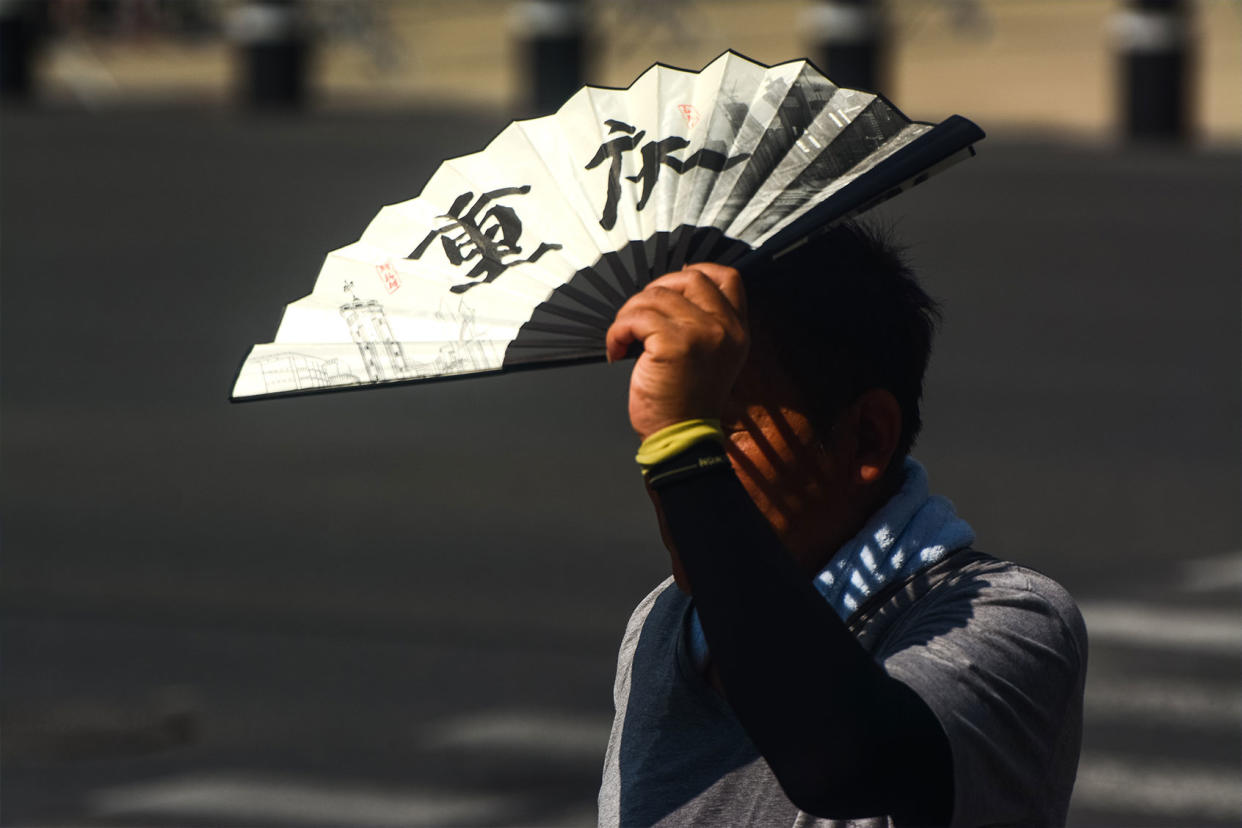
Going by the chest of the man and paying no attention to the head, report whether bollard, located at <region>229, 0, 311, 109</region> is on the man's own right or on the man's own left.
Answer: on the man's own right

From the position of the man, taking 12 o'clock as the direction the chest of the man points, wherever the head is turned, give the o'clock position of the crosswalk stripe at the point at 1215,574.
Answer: The crosswalk stripe is roughly at 5 o'clock from the man.

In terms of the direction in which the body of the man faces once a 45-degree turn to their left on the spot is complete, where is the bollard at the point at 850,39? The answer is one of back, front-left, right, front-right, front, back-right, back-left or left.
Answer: back

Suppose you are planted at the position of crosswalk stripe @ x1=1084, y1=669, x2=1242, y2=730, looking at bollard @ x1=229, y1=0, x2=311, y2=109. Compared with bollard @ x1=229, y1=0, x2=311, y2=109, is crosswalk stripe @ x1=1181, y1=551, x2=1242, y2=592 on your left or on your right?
right

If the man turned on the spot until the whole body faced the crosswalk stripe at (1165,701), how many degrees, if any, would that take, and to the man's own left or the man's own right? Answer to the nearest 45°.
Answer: approximately 135° to the man's own right

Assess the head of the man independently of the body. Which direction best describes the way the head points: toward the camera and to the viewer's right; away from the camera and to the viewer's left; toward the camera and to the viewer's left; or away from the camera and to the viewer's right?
toward the camera and to the viewer's left
